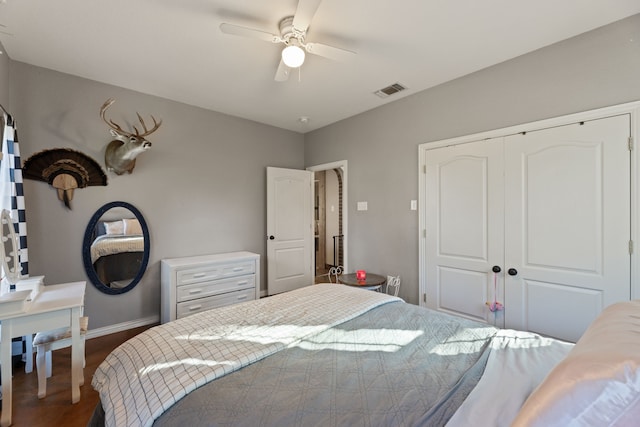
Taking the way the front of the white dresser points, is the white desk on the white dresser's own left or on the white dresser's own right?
on the white dresser's own right

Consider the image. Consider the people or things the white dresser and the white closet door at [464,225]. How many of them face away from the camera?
0

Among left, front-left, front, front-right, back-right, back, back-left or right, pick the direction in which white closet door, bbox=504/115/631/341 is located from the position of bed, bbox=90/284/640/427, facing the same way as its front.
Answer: right

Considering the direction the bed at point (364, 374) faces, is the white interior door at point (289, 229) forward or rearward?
forward

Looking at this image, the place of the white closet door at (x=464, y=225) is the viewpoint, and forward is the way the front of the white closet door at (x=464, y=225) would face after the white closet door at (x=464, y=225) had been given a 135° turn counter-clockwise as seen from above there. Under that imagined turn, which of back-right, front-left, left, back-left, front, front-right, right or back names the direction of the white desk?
back-right

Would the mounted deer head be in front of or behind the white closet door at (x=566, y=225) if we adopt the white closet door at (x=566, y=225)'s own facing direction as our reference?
in front

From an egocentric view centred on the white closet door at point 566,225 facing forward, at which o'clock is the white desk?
The white desk is roughly at 12 o'clock from the white closet door.

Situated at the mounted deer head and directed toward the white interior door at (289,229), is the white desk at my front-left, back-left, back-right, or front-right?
back-right

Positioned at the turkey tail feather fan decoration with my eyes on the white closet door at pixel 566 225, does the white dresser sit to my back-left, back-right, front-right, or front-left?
front-left

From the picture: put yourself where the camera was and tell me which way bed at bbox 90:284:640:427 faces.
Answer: facing away from the viewer and to the left of the viewer

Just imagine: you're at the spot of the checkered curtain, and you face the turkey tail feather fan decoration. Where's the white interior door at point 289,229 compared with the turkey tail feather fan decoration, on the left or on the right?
right

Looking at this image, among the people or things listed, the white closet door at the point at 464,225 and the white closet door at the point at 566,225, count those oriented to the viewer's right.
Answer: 0

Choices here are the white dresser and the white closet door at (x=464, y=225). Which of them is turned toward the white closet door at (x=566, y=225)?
the white dresser

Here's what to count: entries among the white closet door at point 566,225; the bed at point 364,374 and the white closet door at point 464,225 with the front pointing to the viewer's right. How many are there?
0

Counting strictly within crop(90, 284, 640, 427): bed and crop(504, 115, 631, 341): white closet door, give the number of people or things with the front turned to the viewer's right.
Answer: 0

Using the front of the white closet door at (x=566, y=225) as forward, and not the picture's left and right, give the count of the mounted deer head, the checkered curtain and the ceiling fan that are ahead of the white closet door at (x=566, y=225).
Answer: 3

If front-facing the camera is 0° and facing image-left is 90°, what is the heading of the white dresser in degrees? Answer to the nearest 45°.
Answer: approximately 315°

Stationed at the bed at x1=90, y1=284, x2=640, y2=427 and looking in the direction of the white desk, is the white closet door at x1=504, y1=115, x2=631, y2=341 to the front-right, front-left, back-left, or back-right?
back-right

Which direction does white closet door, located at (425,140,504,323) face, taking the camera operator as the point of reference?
facing the viewer and to the left of the viewer
